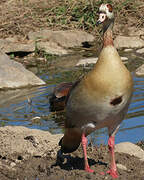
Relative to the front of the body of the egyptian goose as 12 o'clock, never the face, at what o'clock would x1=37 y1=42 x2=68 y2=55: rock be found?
The rock is roughly at 7 o'clock from the egyptian goose.

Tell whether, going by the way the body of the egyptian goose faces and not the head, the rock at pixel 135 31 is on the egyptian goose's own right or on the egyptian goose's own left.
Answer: on the egyptian goose's own left

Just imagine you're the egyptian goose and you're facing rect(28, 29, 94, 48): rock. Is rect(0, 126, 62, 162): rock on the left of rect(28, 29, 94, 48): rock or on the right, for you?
left

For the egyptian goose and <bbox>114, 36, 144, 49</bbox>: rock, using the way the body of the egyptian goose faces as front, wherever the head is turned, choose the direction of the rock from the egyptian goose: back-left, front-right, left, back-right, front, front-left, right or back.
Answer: back-left

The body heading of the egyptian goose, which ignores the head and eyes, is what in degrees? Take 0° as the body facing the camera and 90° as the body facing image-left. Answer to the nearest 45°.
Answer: approximately 315°

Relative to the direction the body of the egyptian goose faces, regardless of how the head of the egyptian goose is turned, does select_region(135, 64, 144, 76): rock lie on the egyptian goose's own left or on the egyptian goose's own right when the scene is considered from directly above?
on the egyptian goose's own left

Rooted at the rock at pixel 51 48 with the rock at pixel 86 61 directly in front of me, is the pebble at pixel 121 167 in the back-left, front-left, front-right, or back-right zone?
front-right

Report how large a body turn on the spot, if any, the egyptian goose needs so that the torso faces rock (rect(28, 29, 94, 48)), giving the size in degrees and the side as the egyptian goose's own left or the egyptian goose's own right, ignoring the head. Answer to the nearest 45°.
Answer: approximately 135° to the egyptian goose's own left
